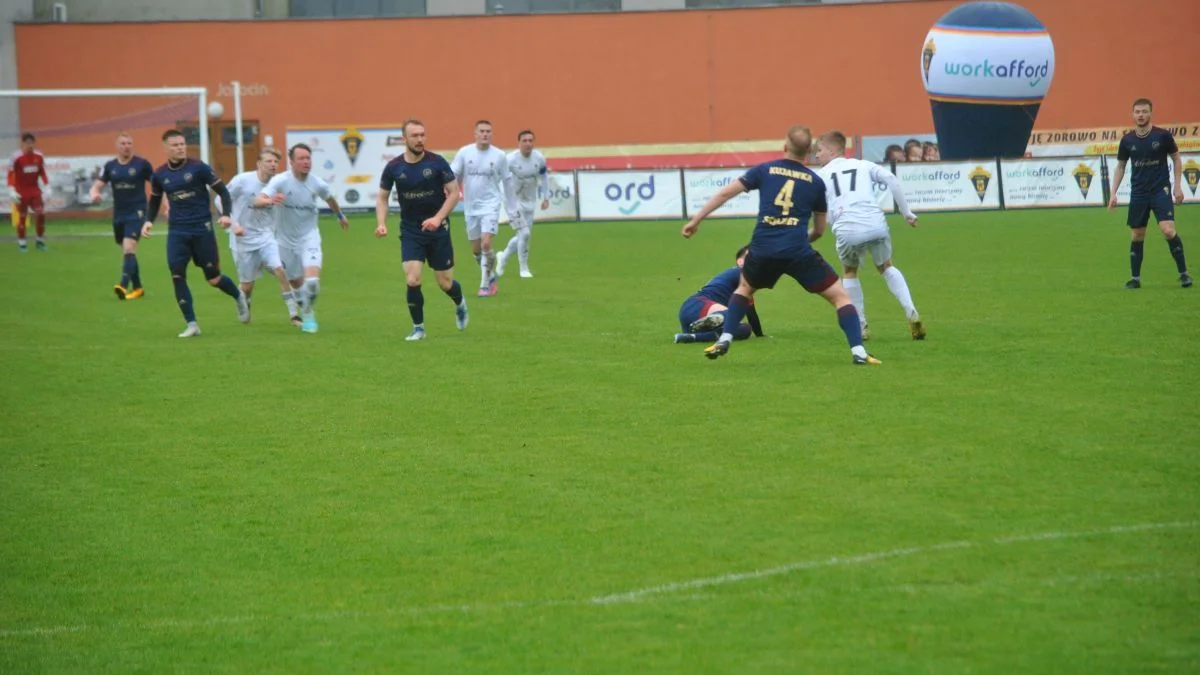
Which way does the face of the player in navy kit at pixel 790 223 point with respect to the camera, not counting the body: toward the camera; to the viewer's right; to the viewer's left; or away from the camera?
away from the camera

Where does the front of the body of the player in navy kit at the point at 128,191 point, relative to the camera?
toward the camera

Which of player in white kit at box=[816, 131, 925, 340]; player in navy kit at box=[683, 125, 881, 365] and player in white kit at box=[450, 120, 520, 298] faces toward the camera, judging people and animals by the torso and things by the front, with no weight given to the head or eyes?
player in white kit at box=[450, 120, 520, 298]

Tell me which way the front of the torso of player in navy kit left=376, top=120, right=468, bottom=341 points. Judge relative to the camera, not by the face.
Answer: toward the camera

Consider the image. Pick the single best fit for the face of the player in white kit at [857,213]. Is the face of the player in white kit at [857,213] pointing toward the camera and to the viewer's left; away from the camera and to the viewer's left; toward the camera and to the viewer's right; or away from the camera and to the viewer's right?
away from the camera and to the viewer's left

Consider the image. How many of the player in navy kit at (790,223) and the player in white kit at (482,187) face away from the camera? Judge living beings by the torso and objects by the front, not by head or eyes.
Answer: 1

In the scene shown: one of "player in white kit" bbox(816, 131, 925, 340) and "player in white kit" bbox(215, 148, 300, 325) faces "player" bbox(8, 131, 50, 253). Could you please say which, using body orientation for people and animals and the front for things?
"player in white kit" bbox(816, 131, 925, 340)

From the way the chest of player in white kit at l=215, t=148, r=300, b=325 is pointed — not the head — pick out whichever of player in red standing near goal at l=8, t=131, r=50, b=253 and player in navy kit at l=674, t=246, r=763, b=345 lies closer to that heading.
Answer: the player in navy kit

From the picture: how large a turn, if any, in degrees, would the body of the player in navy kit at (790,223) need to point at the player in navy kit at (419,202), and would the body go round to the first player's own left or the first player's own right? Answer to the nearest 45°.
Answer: approximately 45° to the first player's own left

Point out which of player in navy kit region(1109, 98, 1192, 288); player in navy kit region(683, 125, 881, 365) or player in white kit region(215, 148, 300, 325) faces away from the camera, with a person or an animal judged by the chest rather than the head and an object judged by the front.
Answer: player in navy kit region(683, 125, 881, 365)

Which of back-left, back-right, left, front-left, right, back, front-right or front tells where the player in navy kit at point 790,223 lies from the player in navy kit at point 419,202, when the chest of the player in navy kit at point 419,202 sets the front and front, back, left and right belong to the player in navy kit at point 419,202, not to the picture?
front-left

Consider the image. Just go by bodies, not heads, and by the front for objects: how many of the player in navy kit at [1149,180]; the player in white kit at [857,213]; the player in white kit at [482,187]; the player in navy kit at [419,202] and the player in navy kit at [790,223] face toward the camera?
3

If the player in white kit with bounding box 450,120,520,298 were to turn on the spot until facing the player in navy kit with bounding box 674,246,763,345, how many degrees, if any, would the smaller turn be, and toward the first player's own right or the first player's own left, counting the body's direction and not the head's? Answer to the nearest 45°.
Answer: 0° — they already face them

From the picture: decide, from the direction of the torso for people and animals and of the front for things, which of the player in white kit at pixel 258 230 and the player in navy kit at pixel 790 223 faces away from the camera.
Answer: the player in navy kit
